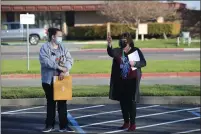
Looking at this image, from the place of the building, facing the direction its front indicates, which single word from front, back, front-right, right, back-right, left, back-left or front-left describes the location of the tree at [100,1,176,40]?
front-left

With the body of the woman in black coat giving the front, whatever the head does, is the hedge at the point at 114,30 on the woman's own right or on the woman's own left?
on the woman's own right

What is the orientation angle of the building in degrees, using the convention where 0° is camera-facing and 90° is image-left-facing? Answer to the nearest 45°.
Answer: approximately 0°

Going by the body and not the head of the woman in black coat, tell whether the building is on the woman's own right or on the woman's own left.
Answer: on the woman's own right

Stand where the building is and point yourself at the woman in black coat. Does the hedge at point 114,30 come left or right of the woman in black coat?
left

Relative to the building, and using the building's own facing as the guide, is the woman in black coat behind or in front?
in front

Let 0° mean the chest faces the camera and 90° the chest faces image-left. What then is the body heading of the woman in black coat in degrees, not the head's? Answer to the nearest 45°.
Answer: approximately 45°

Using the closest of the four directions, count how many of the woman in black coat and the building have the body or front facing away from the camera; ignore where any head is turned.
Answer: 0

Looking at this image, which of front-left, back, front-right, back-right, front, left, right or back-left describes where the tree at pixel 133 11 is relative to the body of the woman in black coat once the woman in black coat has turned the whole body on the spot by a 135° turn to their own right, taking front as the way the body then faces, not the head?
front
